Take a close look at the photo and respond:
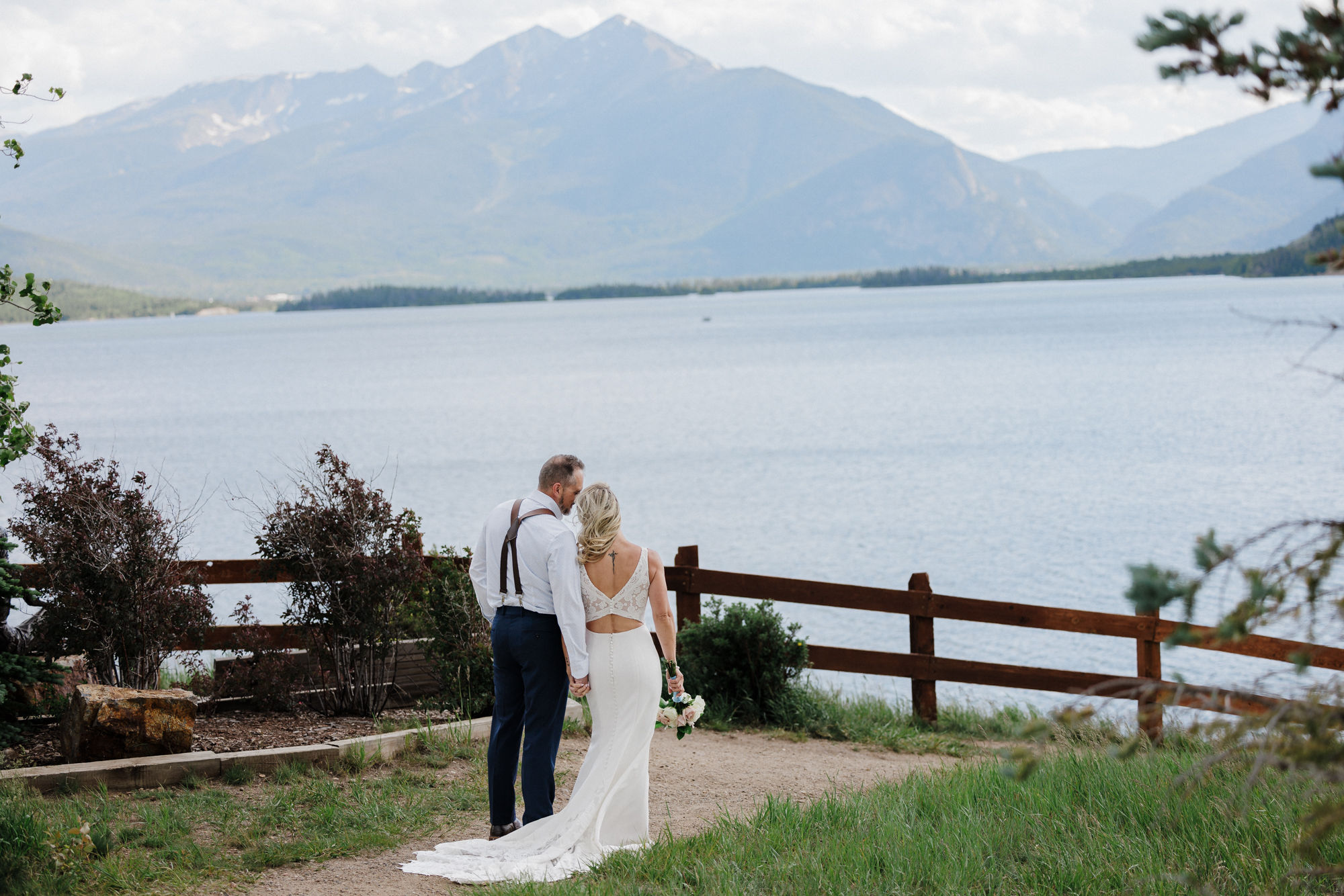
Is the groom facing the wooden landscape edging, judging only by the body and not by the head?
no

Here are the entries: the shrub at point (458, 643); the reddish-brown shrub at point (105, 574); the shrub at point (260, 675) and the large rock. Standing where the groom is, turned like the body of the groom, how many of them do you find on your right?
0

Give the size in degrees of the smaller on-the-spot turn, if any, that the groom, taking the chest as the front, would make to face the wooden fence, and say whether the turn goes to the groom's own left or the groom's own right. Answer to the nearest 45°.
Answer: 0° — they already face it

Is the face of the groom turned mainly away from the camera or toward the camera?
away from the camera

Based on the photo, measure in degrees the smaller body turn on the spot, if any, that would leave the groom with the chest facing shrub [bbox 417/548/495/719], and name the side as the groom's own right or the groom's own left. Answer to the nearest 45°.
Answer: approximately 45° to the groom's own left

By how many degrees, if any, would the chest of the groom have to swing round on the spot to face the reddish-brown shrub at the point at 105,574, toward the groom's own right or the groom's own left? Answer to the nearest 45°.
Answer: approximately 90° to the groom's own left

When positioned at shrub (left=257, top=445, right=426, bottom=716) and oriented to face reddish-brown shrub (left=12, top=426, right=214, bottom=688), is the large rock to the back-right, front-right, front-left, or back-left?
front-left

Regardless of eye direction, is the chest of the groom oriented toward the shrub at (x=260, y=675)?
no

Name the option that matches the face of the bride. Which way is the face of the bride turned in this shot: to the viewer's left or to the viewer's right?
to the viewer's left

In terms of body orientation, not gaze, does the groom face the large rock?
no

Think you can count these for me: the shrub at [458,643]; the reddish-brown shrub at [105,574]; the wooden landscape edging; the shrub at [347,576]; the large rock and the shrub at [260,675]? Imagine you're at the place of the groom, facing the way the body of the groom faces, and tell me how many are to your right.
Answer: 0

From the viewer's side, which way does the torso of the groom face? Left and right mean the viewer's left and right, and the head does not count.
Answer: facing away from the viewer and to the right of the viewer
